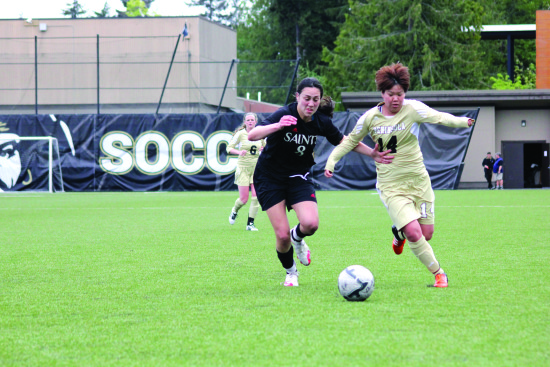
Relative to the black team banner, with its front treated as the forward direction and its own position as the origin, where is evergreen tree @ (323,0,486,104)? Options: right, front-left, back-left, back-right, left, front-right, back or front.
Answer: back-left

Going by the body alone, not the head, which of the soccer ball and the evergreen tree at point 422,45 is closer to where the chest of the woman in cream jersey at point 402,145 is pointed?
the soccer ball

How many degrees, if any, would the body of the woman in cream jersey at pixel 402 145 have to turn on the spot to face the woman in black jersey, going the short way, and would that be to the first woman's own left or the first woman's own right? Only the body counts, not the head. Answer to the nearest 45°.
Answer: approximately 90° to the first woman's own right

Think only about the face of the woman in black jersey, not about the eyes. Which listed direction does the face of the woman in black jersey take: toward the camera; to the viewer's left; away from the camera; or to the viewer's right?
toward the camera

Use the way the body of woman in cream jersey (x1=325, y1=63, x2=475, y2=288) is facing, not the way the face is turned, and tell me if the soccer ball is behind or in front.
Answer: in front

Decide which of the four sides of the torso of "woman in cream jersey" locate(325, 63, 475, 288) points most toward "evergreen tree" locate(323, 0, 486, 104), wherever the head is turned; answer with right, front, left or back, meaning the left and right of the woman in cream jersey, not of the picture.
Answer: back

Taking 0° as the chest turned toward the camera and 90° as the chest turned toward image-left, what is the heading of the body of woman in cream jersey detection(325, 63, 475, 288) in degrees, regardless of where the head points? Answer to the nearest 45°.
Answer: approximately 0°

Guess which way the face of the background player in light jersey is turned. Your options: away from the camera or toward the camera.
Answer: toward the camera

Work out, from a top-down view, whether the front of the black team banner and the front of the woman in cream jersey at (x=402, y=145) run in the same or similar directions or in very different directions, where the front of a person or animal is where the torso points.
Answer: same or similar directions

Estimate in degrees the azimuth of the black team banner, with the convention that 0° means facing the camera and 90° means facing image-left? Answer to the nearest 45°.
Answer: approximately 0°

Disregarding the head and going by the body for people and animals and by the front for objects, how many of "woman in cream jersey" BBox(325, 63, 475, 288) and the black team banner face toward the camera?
2

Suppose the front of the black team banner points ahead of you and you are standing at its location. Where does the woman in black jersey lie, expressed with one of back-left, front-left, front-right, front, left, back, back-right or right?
front
